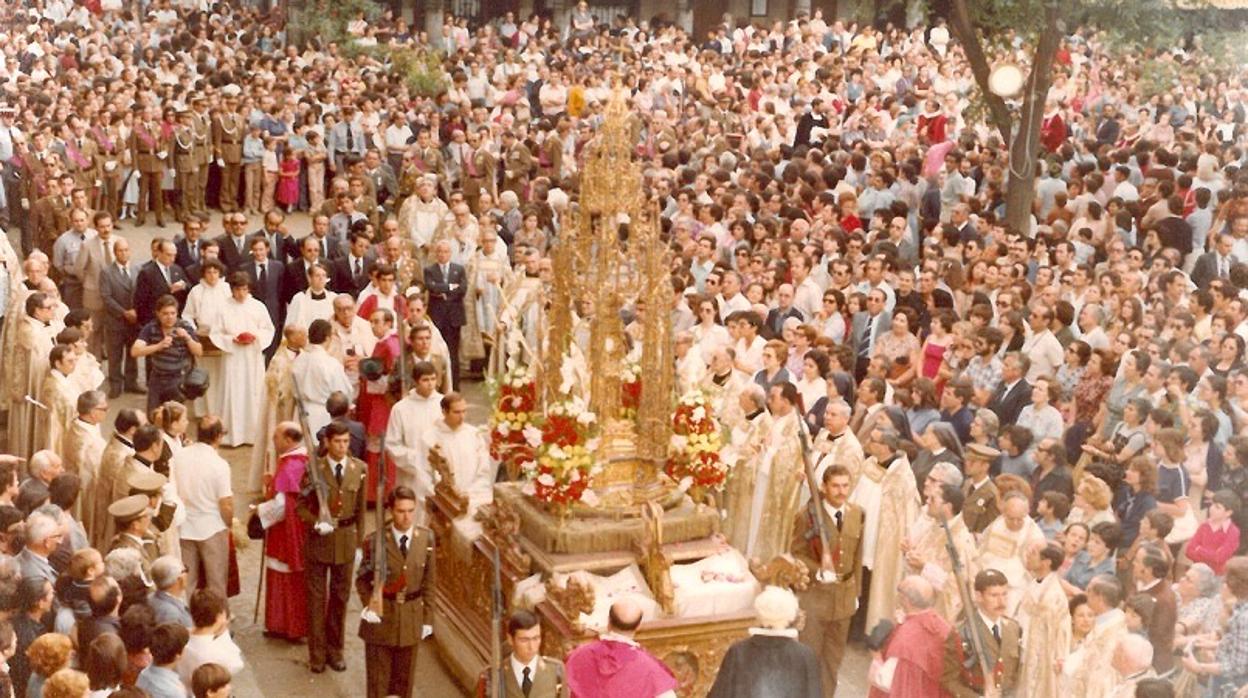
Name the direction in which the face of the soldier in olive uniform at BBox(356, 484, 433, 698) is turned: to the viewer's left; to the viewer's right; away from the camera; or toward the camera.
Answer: toward the camera

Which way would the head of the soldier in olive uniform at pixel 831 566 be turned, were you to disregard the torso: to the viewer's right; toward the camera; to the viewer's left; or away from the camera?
toward the camera

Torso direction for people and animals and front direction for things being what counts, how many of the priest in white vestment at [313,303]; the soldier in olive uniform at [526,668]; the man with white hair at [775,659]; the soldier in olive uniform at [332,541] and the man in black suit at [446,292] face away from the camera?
1

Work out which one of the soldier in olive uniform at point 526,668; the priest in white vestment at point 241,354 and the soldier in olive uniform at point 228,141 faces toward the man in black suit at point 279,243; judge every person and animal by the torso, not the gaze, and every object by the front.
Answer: the soldier in olive uniform at point 228,141

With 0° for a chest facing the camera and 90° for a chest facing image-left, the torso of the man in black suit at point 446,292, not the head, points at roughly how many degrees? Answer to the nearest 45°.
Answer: approximately 0°

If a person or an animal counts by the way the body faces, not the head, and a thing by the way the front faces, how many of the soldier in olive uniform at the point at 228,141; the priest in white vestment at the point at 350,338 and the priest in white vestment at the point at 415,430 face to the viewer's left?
0

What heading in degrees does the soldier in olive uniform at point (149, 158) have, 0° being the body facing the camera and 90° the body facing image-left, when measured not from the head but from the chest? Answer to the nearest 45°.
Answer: approximately 0°

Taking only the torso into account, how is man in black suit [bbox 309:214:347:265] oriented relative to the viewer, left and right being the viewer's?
facing the viewer

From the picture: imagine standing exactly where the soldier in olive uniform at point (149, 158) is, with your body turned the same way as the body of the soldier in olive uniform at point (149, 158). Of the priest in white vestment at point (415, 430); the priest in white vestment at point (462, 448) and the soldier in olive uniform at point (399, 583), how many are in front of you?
3

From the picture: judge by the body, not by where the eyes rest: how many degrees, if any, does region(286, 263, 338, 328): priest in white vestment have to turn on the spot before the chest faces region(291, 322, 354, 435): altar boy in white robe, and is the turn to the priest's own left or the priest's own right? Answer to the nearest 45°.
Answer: approximately 45° to the priest's own right

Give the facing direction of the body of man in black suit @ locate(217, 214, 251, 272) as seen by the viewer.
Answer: toward the camera

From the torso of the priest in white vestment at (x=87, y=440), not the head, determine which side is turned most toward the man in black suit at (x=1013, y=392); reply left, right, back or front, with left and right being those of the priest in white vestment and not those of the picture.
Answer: front

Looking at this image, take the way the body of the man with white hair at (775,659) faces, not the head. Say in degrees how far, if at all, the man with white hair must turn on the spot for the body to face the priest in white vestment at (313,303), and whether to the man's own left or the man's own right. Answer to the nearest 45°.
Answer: approximately 45° to the man's own left

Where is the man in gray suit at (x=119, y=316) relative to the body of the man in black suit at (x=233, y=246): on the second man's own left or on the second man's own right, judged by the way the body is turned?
on the second man's own right

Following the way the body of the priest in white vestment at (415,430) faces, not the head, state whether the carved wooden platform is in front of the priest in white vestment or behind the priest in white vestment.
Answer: in front

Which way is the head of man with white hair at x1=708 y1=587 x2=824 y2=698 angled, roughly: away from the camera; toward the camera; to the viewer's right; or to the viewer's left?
away from the camera
